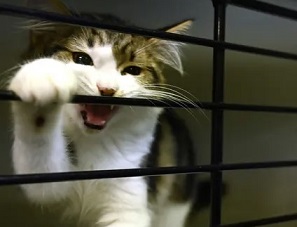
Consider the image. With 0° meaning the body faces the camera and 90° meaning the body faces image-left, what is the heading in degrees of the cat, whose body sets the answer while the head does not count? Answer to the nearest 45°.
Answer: approximately 0°
